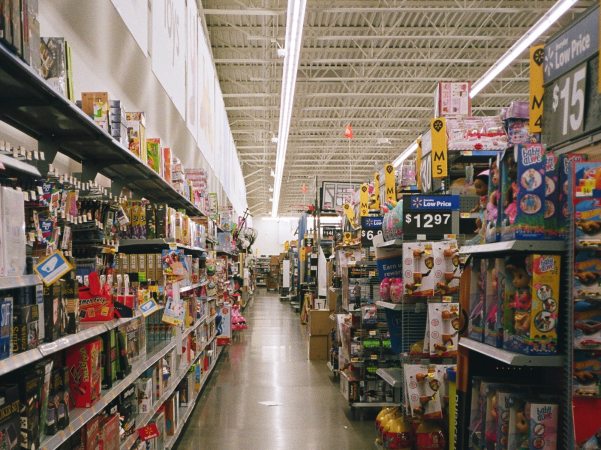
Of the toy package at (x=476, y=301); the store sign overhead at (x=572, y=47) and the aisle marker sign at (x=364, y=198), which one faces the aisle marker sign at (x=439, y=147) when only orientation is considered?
the aisle marker sign at (x=364, y=198)

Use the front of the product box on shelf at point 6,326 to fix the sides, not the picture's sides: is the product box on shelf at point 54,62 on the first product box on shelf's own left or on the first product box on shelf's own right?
on the first product box on shelf's own left
